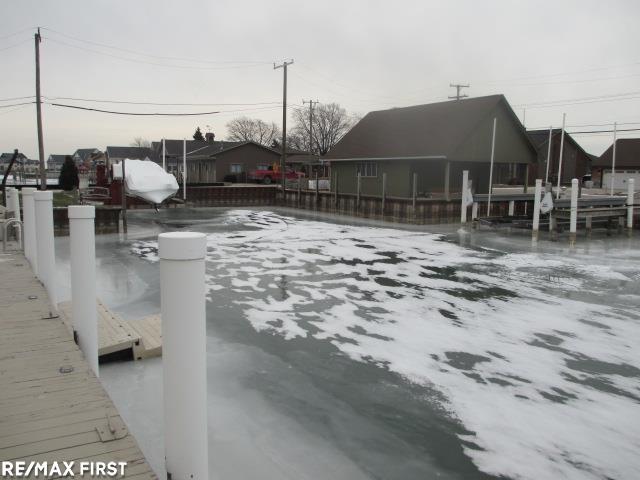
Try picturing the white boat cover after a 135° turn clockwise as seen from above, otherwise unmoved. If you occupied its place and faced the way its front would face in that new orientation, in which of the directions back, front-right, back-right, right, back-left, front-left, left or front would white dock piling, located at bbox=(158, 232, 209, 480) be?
left

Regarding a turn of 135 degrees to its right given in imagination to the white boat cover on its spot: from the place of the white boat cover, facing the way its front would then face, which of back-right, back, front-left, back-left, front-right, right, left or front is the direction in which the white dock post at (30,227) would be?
left

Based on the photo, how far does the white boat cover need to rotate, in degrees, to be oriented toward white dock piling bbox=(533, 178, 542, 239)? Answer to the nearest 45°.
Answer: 0° — it already faces it

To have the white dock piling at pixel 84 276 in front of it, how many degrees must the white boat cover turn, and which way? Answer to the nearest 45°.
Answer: approximately 45° to its right

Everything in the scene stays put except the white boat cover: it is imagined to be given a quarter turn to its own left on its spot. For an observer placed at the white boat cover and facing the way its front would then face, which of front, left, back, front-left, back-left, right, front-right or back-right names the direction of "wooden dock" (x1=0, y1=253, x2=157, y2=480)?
back-right

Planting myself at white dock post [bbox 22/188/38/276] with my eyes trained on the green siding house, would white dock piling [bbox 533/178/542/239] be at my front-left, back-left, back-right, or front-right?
front-right

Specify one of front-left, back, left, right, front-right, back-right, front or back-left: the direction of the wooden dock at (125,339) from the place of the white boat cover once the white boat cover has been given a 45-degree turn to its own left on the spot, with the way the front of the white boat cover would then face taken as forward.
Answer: right

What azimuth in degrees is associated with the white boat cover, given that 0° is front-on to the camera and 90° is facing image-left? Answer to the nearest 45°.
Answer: approximately 315°
